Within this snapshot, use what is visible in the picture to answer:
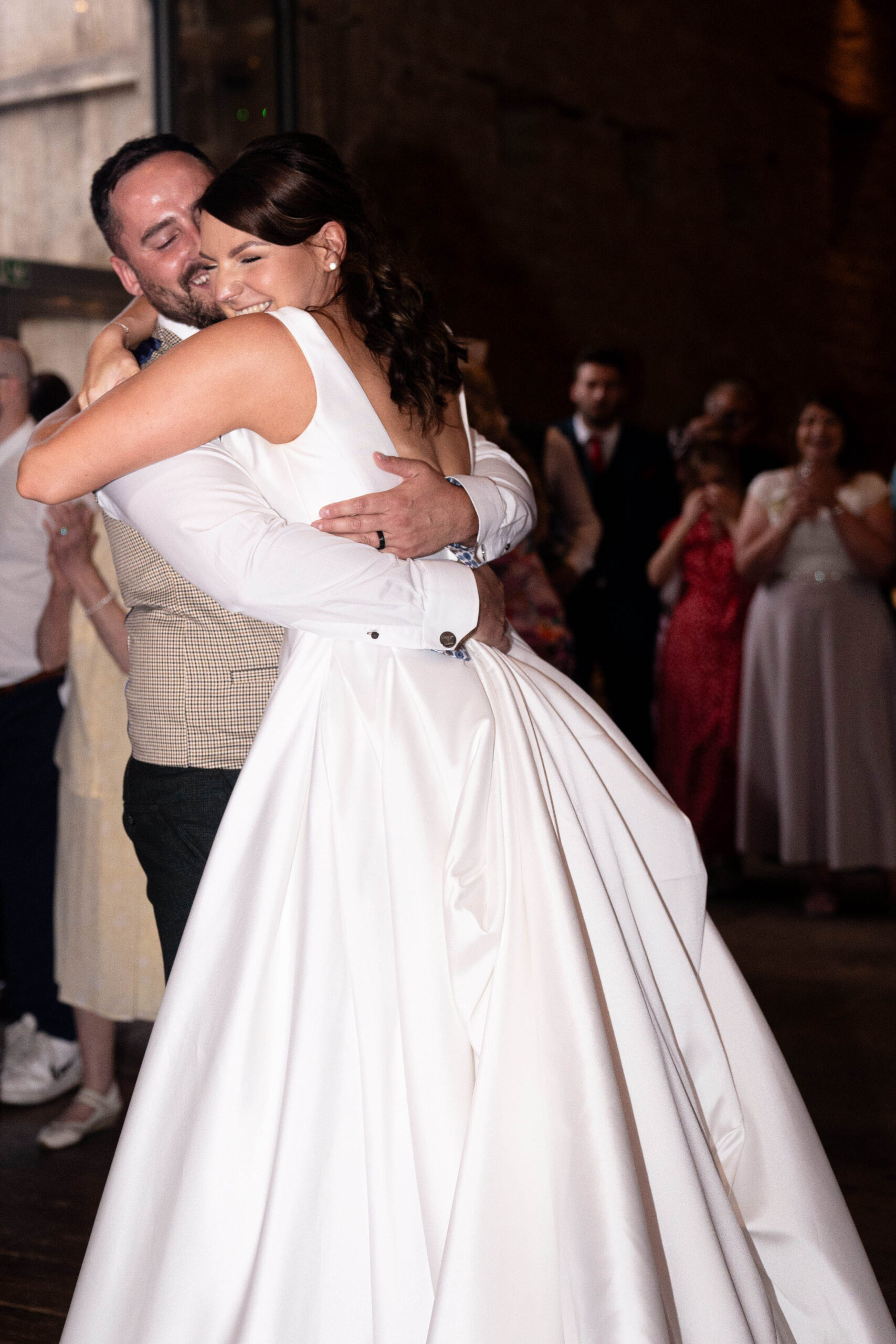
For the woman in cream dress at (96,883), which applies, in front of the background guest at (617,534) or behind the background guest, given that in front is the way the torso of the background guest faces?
in front

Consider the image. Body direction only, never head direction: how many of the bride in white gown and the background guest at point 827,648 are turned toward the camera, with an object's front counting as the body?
1

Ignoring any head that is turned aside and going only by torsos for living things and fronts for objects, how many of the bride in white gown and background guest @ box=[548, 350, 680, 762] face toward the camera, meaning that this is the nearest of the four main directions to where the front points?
1

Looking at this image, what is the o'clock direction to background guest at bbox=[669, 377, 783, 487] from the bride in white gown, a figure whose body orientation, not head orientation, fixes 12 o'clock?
The background guest is roughly at 2 o'clock from the bride in white gown.

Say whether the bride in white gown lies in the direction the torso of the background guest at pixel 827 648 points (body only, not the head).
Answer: yes

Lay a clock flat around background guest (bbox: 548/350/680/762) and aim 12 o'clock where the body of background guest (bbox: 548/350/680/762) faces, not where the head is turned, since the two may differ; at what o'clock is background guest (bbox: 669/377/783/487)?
background guest (bbox: 669/377/783/487) is roughly at 8 o'clock from background guest (bbox: 548/350/680/762).

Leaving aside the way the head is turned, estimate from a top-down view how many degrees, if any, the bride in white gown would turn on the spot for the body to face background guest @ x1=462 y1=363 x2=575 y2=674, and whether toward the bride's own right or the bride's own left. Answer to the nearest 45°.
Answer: approximately 45° to the bride's own right
